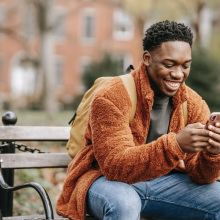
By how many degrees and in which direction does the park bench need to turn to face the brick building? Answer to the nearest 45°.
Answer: approximately 135° to its left

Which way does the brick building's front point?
toward the camera

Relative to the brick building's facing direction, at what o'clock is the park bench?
The park bench is roughly at 12 o'clock from the brick building.

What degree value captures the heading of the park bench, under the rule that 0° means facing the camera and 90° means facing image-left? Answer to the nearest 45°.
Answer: approximately 315°

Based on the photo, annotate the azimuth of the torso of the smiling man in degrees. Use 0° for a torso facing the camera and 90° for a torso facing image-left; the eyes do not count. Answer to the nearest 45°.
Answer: approximately 315°

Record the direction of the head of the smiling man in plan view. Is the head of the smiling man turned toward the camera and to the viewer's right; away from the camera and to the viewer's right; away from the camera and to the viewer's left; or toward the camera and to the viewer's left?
toward the camera and to the viewer's right

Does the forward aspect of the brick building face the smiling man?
yes
